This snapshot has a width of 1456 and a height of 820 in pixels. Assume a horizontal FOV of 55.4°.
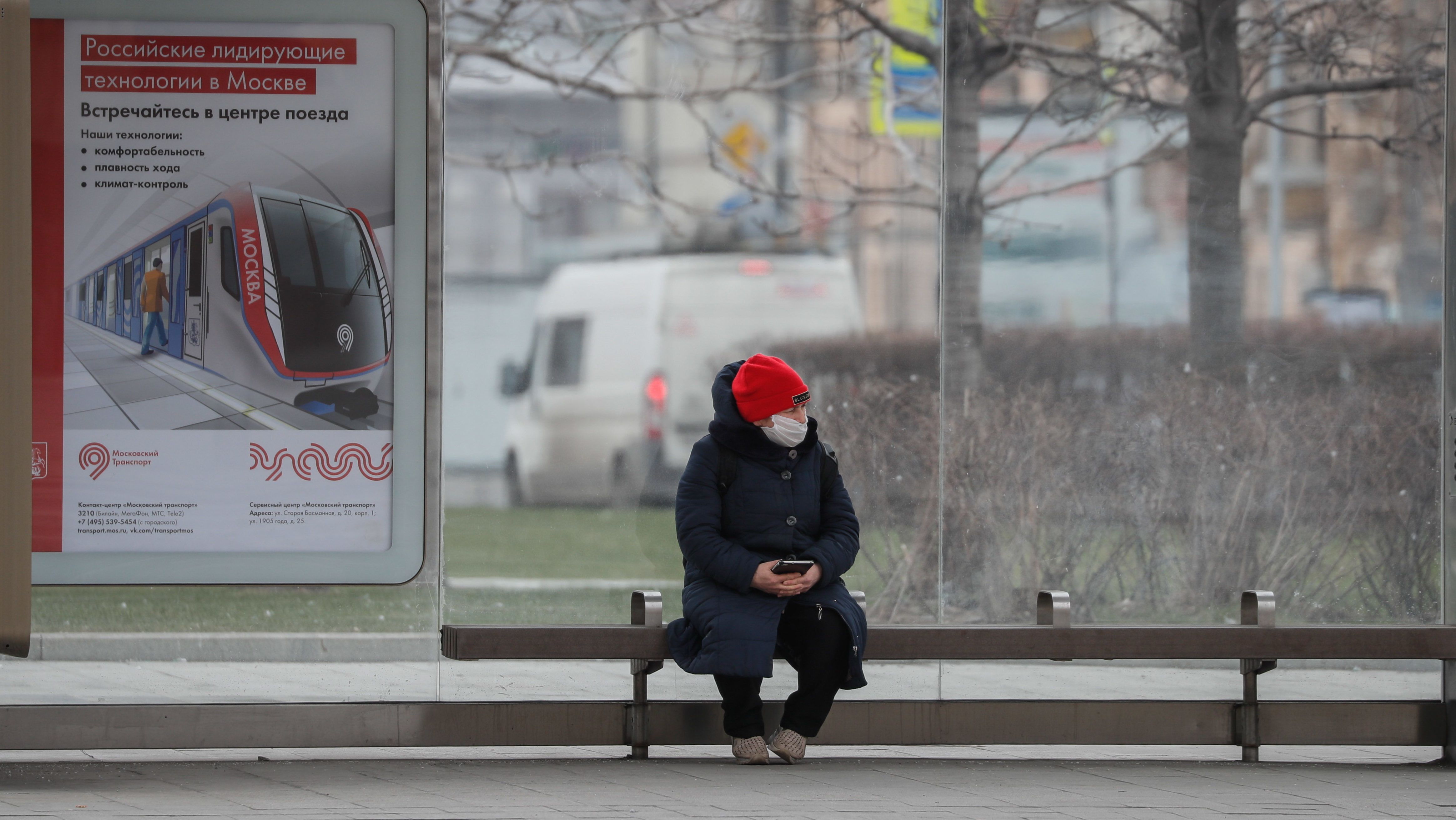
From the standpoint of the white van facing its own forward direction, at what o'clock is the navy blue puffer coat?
The navy blue puffer coat is roughly at 7 o'clock from the white van.

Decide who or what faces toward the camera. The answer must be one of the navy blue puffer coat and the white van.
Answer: the navy blue puffer coat

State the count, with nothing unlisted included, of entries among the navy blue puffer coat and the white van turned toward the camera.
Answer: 1

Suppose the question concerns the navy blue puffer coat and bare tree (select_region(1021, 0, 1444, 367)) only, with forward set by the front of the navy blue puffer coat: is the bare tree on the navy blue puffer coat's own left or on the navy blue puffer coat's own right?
on the navy blue puffer coat's own left

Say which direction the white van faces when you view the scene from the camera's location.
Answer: facing away from the viewer and to the left of the viewer

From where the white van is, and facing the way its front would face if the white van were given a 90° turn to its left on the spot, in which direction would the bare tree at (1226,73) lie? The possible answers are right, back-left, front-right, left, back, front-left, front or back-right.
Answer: back-left

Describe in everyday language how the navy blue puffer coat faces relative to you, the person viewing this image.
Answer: facing the viewer

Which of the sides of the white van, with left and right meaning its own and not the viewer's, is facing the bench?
back
